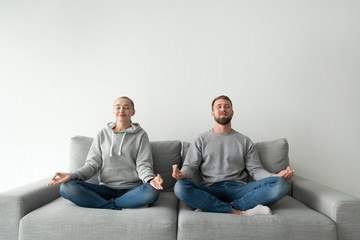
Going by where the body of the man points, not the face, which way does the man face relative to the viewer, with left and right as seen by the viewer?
facing the viewer

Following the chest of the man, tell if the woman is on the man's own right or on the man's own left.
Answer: on the man's own right
